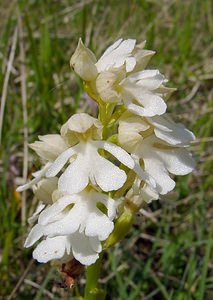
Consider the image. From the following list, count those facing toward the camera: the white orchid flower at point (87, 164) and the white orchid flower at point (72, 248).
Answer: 2

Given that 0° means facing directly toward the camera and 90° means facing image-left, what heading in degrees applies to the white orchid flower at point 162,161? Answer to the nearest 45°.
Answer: approximately 315°

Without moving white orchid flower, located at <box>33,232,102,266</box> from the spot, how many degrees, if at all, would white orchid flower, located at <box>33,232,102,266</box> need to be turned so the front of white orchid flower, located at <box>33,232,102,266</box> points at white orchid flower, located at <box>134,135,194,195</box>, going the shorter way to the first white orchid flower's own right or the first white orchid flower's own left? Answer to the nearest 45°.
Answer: approximately 90° to the first white orchid flower's own left

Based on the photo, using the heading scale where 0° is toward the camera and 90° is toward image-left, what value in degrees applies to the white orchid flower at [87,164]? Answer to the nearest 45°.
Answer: approximately 0°

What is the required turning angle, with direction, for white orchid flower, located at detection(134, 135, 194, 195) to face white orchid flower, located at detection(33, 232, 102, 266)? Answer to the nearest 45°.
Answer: approximately 90° to its right
